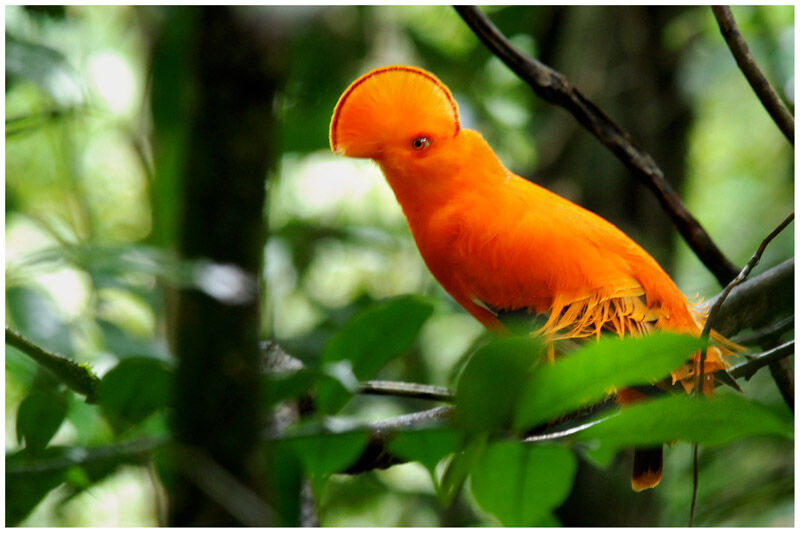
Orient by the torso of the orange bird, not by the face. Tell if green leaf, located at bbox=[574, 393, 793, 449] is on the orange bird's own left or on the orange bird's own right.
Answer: on the orange bird's own left

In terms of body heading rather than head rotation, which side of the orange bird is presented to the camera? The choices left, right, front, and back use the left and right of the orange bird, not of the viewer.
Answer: left
